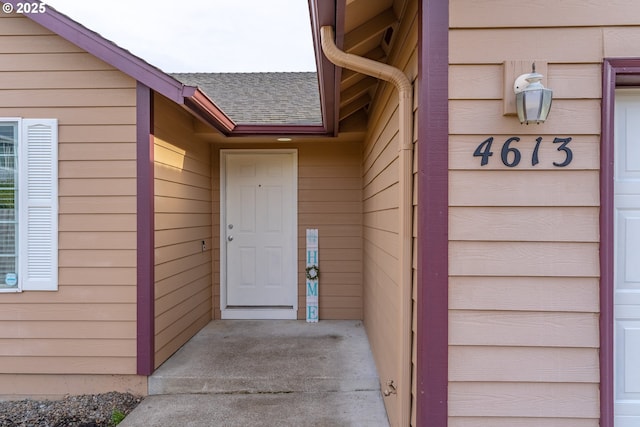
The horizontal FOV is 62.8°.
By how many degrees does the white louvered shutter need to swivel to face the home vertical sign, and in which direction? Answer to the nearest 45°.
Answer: approximately 90° to its left

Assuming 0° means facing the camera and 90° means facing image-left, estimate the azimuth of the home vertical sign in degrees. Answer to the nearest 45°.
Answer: approximately 0°

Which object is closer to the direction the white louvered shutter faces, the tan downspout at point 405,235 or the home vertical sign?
the tan downspout

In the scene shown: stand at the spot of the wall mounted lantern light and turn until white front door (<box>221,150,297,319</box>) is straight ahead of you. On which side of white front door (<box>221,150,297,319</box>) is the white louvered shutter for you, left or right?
left

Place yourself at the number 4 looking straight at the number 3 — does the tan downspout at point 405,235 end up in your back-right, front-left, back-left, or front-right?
back-left

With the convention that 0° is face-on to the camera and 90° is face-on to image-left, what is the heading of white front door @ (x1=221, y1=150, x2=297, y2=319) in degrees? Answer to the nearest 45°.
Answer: approximately 0°
